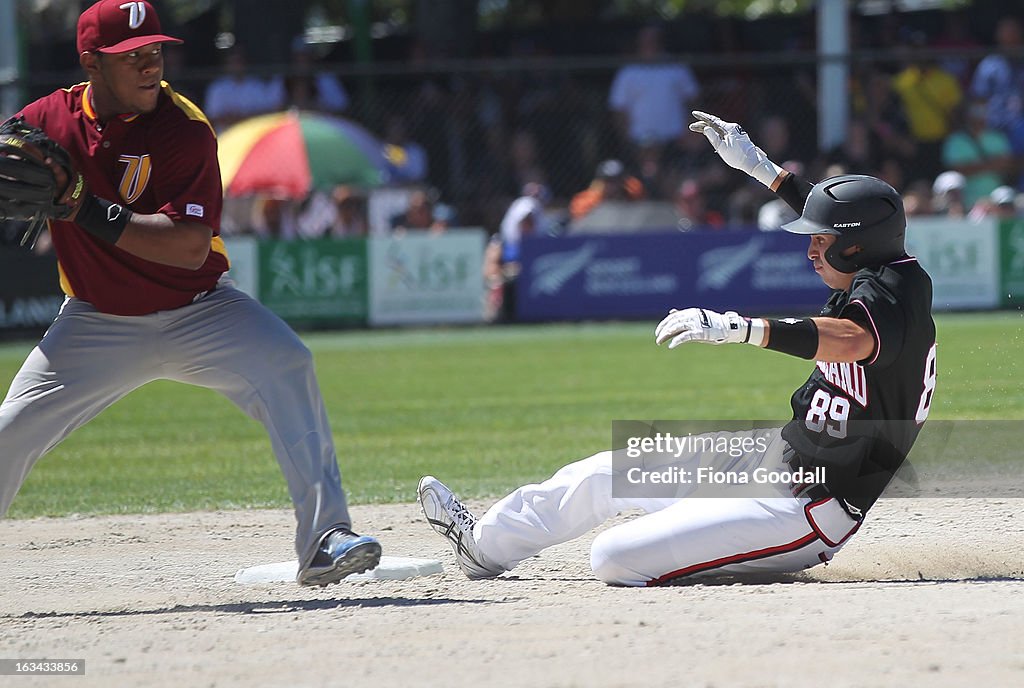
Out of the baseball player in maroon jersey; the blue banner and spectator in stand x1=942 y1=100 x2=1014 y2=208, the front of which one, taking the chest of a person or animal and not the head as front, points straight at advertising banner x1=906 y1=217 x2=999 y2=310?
the spectator in stand

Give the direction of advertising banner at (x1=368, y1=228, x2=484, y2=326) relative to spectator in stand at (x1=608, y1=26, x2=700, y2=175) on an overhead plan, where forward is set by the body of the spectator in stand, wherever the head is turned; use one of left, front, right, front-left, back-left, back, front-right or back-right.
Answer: front-right

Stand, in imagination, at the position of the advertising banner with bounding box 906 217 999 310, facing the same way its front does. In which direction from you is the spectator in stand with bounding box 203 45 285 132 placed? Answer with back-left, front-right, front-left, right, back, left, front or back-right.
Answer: right

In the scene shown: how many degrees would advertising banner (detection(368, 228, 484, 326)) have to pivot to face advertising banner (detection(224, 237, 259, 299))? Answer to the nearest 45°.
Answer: approximately 90° to its right

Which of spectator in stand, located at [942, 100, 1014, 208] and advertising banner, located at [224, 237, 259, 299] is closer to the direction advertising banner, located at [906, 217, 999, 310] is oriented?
the advertising banner

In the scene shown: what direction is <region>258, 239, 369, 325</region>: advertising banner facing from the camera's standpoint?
toward the camera

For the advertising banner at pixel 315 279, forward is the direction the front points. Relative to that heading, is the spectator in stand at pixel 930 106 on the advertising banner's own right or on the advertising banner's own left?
on the advertising banner's own left

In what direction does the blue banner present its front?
toward the camera

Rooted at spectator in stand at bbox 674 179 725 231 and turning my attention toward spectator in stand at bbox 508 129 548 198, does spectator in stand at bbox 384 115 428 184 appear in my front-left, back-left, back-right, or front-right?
front-left

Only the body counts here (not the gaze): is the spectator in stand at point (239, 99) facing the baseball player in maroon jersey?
yes

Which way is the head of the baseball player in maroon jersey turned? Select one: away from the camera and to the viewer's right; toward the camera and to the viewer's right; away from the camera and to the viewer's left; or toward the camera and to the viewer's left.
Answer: toward the camera and to the viewer's right
